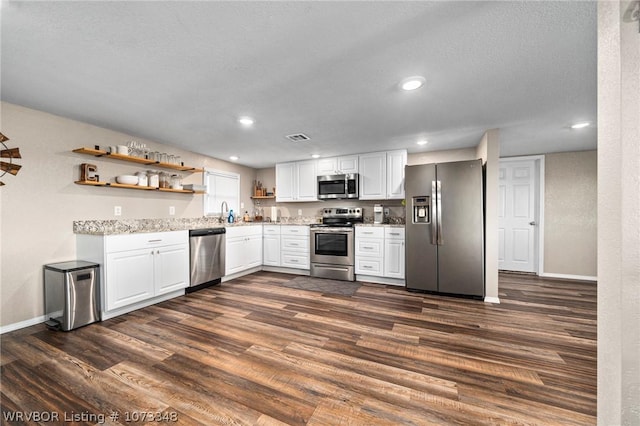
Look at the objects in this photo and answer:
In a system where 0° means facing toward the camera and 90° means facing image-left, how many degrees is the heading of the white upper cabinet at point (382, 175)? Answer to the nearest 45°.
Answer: approximately 0°

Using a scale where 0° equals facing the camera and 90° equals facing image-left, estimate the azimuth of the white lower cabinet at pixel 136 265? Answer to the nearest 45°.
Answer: approximately 315°

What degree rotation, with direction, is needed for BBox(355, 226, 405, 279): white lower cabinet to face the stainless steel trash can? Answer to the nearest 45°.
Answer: approximately 45° to its right

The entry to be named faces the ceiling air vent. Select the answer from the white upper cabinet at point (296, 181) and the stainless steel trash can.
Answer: the white upper cabinet

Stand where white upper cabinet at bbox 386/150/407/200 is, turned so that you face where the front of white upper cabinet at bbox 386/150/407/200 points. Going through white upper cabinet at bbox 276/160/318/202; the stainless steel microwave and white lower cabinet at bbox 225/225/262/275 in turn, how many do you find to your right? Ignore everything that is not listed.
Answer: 3

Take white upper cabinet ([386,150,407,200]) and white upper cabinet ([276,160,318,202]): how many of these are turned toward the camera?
2

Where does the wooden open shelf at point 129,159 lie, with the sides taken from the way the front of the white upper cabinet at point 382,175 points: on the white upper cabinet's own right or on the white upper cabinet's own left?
on the white upper cabinet's own right

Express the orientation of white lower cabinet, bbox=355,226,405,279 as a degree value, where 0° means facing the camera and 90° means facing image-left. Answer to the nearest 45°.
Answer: approximately 0°

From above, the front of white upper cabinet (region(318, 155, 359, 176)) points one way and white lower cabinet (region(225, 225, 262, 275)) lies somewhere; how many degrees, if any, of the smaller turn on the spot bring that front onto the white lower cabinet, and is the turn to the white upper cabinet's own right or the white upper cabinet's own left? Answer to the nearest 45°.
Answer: approximately 90° to the white upper cabinet's own right
